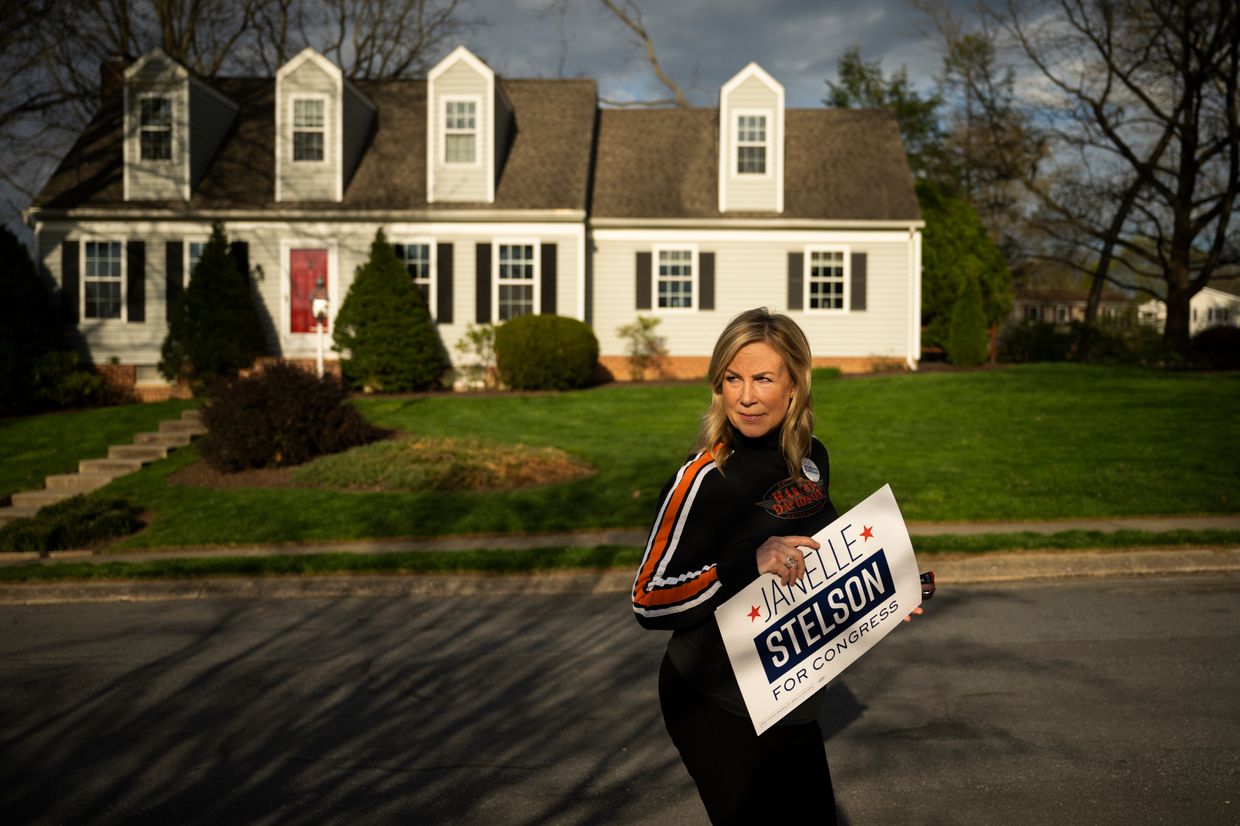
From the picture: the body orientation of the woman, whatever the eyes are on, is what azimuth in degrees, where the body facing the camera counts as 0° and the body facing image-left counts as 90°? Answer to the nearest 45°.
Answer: approximately 315°

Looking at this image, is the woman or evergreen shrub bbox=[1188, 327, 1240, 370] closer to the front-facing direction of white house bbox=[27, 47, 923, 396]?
the woman

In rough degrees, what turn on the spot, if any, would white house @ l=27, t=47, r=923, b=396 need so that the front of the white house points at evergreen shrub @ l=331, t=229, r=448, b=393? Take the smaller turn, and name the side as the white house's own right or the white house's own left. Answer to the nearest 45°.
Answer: approximately 45° to the white house's own right

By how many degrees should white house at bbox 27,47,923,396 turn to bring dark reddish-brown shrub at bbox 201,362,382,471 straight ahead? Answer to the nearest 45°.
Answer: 0° — it already faces it

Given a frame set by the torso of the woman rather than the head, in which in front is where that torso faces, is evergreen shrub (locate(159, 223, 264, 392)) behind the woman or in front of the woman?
behind

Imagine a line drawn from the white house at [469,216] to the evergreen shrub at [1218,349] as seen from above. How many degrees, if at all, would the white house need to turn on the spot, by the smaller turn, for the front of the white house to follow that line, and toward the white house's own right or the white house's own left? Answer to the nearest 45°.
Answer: approximately 90° to the white house's own left

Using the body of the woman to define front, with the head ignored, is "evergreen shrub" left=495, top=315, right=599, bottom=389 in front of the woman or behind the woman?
behind
